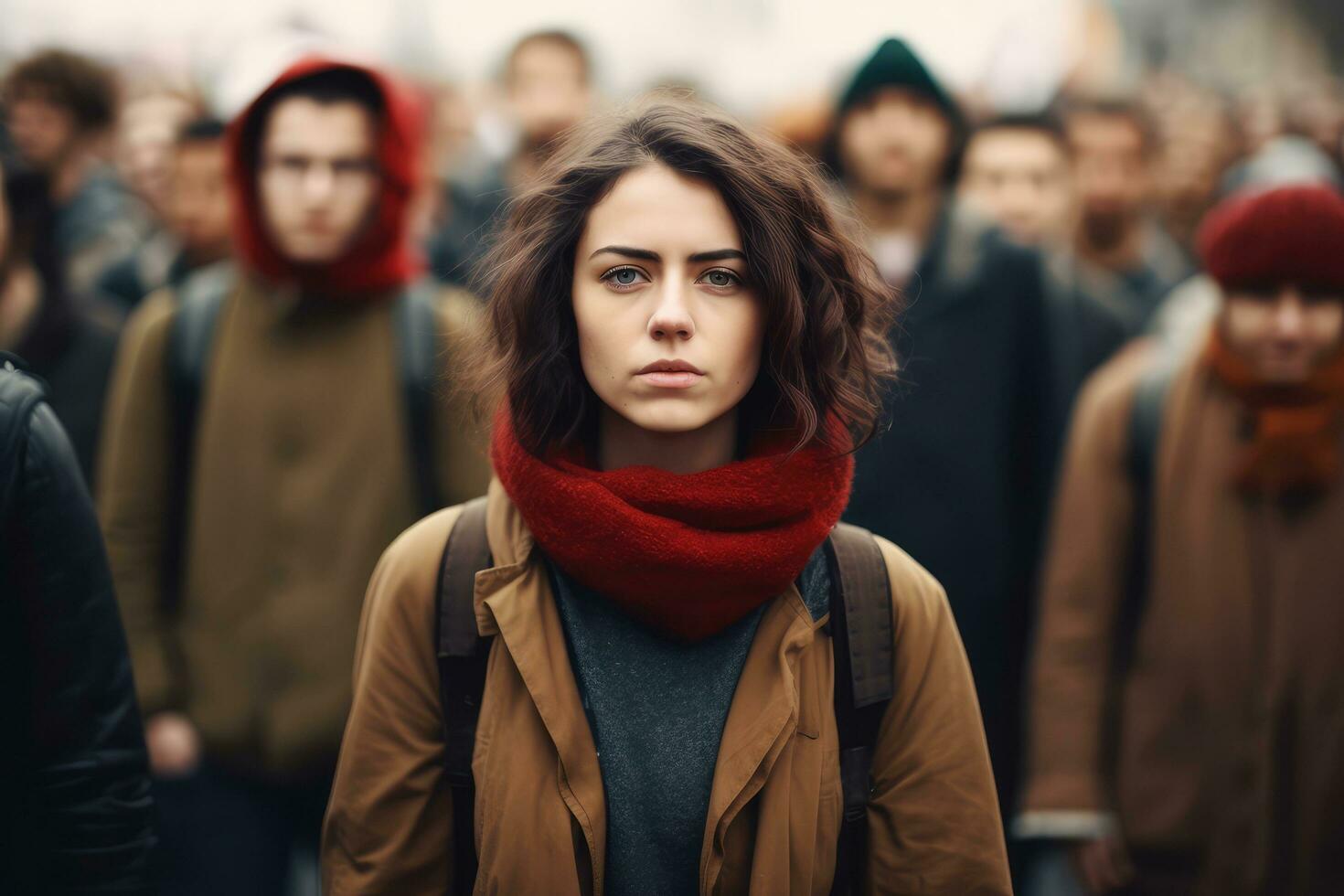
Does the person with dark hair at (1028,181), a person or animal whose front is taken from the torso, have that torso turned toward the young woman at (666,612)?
yes

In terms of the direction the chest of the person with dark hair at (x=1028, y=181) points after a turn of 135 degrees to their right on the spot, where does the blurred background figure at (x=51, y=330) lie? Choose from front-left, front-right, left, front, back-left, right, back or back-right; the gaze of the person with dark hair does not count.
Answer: left

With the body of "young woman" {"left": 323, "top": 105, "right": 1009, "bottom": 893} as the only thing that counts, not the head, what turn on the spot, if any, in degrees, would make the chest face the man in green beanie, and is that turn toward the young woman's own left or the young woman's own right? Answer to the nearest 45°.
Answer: approximately 180°

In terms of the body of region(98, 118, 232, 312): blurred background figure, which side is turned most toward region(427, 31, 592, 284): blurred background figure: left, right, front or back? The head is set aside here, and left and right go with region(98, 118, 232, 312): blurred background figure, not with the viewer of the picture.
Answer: left

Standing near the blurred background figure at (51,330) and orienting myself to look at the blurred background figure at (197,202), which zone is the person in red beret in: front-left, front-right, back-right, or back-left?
back-right

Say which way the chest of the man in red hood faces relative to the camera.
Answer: toward the camera

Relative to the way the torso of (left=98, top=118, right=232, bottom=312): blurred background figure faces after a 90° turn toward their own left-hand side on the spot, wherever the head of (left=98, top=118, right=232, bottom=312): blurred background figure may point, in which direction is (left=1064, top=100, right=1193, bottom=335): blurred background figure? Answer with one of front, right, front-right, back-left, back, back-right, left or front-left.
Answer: front

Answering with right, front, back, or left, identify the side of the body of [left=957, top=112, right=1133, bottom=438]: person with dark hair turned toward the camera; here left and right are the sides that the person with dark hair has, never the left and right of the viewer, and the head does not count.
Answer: front

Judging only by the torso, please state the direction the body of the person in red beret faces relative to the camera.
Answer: toward the camera

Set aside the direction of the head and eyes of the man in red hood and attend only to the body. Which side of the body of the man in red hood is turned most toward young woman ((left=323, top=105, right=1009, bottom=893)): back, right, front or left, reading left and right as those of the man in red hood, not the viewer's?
front
